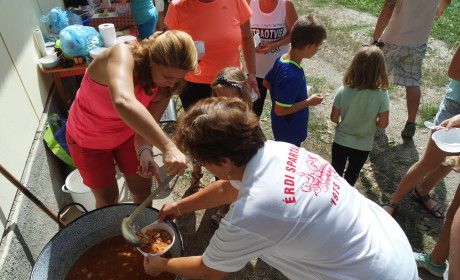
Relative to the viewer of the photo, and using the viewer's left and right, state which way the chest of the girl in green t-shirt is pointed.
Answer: facing away from the viewer

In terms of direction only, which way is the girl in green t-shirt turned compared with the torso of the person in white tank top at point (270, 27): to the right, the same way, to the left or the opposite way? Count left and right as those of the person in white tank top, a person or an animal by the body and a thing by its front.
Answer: the opposite way

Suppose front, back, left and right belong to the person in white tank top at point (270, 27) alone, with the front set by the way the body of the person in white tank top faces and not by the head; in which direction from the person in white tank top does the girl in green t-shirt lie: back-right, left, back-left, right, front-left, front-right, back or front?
front-left

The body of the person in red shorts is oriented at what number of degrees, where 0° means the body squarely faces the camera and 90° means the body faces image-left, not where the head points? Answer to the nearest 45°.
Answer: approximately 315°

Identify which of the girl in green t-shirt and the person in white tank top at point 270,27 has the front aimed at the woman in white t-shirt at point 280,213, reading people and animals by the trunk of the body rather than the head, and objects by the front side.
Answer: the person in white tank top at point 270,27

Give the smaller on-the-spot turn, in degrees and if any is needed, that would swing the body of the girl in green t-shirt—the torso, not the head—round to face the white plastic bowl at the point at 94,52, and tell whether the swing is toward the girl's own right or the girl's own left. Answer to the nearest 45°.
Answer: approximately 90° to the girl's own left

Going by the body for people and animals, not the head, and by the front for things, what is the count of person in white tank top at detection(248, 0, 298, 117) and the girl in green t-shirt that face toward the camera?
1

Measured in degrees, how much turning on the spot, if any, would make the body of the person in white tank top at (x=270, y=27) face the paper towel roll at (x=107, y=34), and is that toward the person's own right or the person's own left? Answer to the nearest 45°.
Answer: approximately 90° to the person's own right

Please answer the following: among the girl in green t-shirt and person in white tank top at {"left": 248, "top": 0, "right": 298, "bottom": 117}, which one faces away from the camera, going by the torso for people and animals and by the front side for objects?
the girl in green t-shirt

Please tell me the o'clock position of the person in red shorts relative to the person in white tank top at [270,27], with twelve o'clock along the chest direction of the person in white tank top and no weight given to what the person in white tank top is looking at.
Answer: The person in red shorts is roughly at 1 o'clock from the person in white tank top.

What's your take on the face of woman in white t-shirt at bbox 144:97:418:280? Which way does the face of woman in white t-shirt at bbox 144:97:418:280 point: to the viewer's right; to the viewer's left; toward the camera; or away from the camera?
to the viewer's left

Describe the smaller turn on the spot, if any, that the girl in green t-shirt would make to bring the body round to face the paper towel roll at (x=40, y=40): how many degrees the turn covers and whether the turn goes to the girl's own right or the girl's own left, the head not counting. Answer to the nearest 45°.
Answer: approximately 90° to the girl's own left
